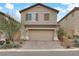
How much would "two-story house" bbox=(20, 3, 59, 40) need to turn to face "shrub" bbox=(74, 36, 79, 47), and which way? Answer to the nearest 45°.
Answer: approximately 90° to its left

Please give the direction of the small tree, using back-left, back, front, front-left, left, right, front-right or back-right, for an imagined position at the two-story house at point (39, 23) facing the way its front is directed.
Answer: right

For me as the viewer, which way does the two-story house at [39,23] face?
facing the viewer

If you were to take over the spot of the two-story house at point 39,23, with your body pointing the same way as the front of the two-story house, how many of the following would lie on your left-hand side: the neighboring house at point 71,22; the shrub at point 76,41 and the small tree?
2

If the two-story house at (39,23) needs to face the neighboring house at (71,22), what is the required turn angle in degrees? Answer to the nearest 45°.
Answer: approximately 90° to its left
